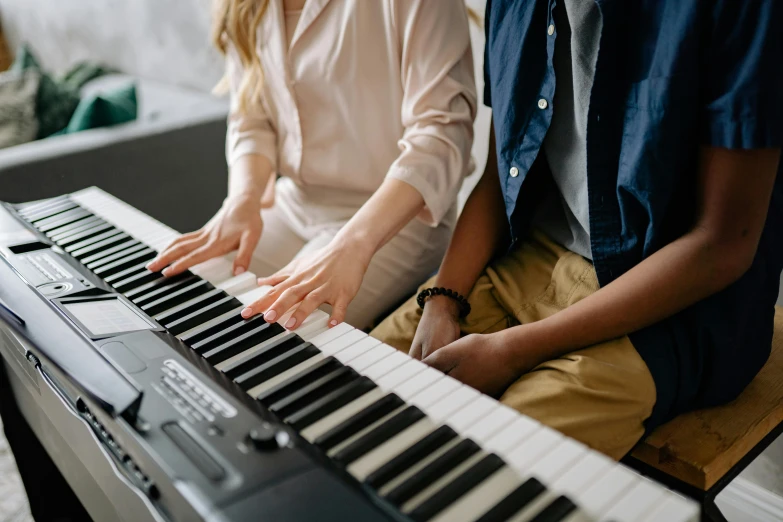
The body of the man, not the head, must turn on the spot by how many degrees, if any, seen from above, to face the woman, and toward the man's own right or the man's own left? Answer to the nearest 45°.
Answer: approximately 90° to the man's own right

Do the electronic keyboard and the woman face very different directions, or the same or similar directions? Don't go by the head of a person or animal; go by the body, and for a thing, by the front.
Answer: very different directions

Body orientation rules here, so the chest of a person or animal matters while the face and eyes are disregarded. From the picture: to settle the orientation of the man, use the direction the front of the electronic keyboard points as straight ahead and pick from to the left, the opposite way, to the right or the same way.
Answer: the opposite way

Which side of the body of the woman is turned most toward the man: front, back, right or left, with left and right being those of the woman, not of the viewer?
left

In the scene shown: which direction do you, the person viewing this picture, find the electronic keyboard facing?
facing away from the viewer and to the right of the viewer

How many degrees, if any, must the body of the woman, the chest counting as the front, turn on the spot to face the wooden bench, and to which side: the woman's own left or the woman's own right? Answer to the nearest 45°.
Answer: approximately 90° to the woman's own left

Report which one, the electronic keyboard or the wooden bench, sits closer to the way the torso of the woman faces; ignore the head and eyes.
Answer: the electronic keyboard

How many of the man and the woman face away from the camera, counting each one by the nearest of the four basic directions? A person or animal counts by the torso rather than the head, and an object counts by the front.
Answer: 0

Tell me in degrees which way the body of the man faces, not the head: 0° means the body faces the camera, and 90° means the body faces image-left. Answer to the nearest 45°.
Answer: approximately 45°
